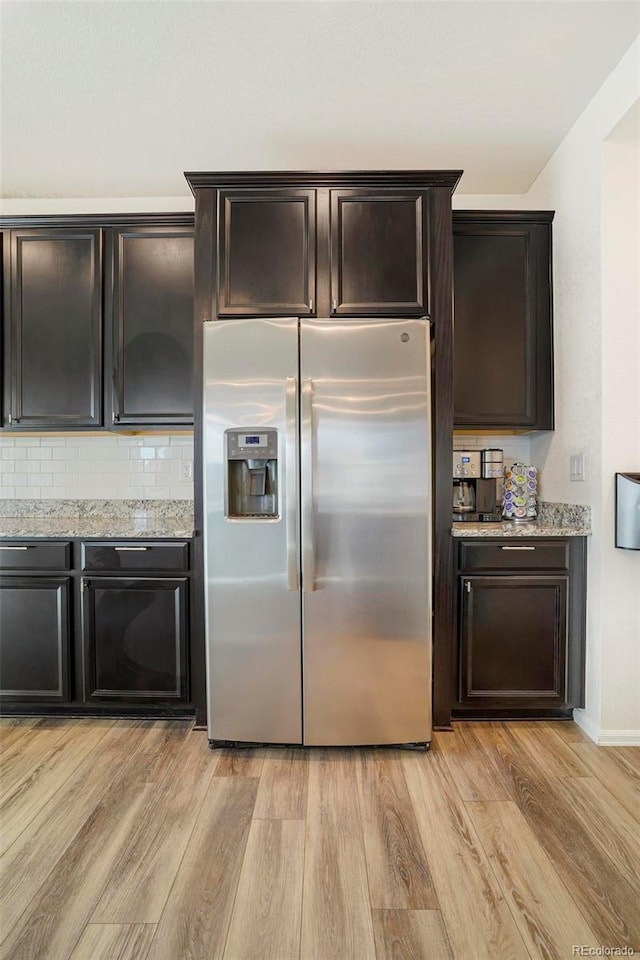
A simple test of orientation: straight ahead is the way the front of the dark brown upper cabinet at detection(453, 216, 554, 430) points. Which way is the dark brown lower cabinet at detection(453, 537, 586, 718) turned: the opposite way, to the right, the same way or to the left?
the same way

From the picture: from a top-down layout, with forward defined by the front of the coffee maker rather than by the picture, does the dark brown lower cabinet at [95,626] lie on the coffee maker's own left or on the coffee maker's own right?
on the coffee maker's own right

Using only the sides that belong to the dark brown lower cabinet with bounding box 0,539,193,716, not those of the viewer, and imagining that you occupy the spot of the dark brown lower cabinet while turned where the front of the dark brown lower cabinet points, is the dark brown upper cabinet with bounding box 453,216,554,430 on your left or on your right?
on your left

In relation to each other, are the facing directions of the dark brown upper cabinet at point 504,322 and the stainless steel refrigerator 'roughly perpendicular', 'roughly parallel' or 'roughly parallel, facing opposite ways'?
roughly parallel

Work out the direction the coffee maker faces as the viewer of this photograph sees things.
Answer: facing the viewer

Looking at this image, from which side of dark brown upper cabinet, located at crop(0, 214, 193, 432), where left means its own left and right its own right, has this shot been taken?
front

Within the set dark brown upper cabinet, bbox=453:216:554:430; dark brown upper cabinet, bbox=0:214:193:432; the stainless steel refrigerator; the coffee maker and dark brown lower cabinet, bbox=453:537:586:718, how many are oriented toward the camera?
5

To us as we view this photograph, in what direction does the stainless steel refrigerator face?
facing the viewer

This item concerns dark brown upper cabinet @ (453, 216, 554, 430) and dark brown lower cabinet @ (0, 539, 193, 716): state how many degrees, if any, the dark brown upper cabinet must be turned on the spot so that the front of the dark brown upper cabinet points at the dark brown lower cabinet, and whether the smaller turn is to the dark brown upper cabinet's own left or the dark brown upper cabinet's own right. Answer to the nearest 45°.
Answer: approximately 45° to the dark brown upper cabinet's own right

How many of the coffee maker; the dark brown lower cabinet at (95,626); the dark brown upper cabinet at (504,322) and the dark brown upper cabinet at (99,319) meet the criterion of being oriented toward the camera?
4

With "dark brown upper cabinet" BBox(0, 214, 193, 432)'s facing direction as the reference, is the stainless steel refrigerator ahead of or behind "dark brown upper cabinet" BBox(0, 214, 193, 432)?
ahead

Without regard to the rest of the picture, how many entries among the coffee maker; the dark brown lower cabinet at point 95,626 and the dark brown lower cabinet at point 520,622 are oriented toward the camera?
3
